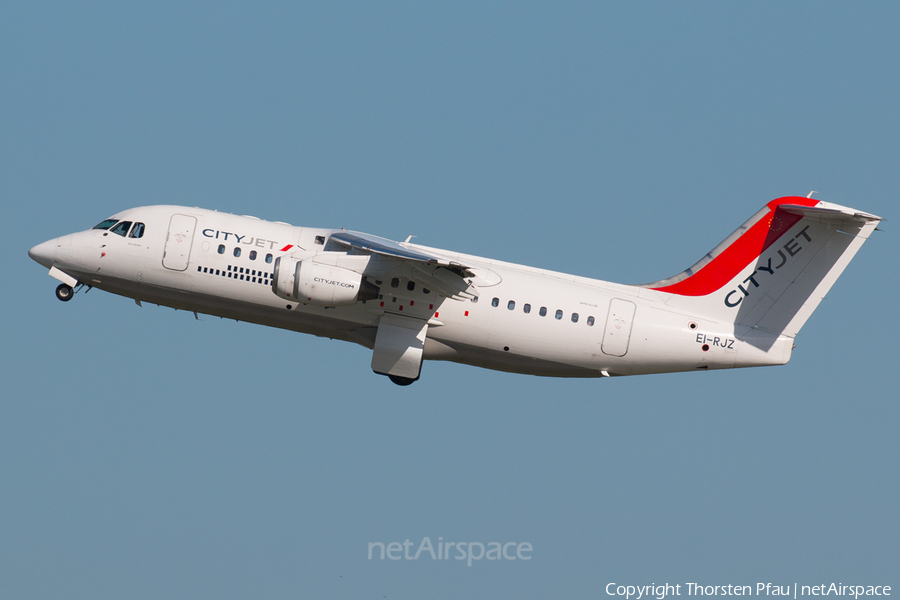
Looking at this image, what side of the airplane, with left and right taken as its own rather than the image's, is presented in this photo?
left
